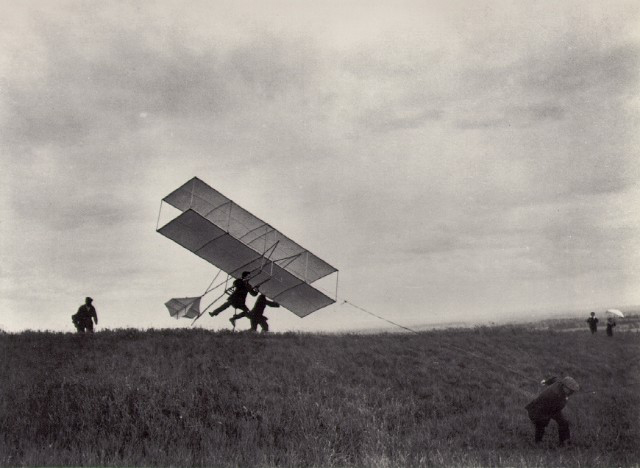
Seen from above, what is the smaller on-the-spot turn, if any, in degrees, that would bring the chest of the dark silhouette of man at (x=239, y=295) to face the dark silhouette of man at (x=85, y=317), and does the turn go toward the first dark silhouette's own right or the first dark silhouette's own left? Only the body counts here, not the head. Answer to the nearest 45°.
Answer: approximately 135° to the first dark silhouette's own right

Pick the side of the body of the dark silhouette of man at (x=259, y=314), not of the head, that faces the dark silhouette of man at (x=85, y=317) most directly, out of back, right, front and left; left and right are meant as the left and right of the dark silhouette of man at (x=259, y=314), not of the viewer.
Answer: back

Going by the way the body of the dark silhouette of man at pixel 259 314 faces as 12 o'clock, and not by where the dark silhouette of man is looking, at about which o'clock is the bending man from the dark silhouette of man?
The bending man is roughly at 2 o'clock from the dark silhouette of man.

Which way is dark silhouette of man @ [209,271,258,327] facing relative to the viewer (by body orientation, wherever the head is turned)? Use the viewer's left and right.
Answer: facing the viewer and to the right of the viewer

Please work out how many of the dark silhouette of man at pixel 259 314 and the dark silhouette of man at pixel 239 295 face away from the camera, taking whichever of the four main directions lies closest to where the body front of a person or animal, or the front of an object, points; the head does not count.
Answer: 0

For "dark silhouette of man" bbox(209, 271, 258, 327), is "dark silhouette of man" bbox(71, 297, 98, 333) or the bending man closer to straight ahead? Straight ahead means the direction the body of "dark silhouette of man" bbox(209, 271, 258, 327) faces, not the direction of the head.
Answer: the bending man

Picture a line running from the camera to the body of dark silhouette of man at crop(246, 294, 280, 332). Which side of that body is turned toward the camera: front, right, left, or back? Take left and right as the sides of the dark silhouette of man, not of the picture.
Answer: right

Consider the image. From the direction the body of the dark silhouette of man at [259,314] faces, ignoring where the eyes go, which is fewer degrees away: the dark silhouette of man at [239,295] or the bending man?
the bending man
